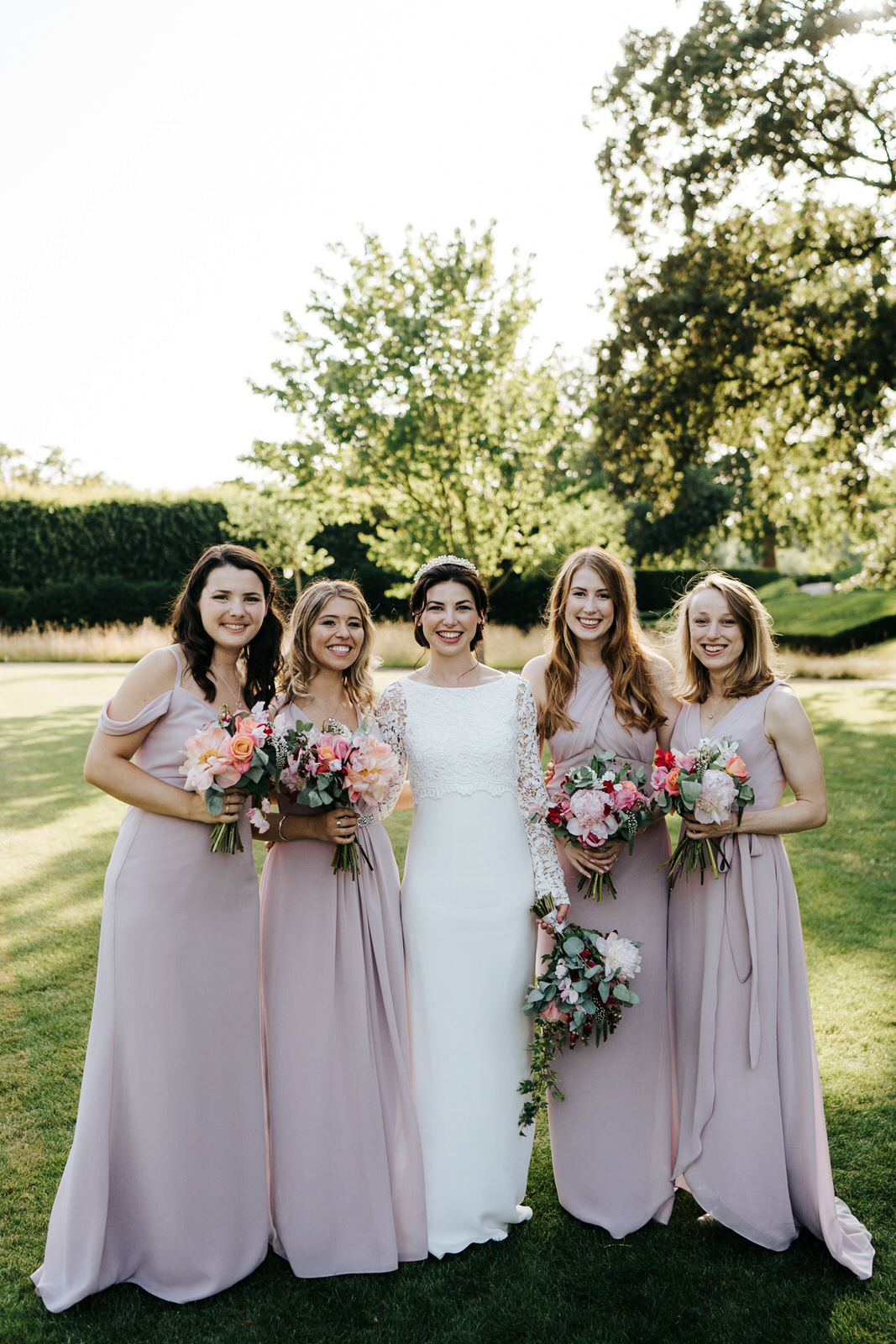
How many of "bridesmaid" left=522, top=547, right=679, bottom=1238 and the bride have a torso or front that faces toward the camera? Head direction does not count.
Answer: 2

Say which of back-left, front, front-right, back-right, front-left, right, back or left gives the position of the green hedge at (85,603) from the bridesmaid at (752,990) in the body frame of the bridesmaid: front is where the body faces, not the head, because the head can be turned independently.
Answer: right

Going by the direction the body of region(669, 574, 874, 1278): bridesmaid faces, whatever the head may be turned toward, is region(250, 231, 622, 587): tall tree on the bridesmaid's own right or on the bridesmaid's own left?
on the bridesmaid's own right

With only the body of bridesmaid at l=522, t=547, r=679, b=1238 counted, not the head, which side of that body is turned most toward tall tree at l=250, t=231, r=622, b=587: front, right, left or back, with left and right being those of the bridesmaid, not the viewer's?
back

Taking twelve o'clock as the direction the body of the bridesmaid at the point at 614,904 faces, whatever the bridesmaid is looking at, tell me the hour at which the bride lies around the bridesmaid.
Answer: The bride is roughly at 2 o'clock from the bridesmaid.

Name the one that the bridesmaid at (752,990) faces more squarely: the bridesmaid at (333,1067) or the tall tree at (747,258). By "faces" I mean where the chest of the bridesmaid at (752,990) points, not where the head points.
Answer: the bridesmaid

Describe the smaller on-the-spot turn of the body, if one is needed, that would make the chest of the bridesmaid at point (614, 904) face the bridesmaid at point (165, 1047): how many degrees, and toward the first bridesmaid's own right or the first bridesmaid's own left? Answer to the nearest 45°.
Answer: approximately 45° to the first bridesmaid's own right

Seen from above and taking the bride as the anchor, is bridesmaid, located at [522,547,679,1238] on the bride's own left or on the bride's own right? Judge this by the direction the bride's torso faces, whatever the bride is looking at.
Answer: on the bride's own left

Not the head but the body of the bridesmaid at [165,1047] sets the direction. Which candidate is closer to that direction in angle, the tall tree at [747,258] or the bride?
the bride

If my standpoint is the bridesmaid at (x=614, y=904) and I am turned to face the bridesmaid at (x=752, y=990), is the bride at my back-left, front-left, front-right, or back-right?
back-right

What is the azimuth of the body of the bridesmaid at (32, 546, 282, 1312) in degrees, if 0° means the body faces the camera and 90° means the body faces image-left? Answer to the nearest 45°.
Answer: approximately 315°
